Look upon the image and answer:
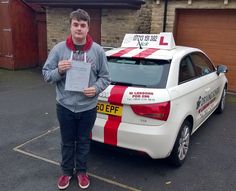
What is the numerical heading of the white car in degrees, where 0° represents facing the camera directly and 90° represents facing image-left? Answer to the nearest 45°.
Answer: approximately 225°

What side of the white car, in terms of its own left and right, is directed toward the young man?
back

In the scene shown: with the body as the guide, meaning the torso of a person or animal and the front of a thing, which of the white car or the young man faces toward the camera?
the young man

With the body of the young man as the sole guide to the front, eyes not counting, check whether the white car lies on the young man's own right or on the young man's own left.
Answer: on the young man's own left

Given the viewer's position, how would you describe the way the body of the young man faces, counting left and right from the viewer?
facing the viewer

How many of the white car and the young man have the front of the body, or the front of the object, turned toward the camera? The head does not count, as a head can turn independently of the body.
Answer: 1
